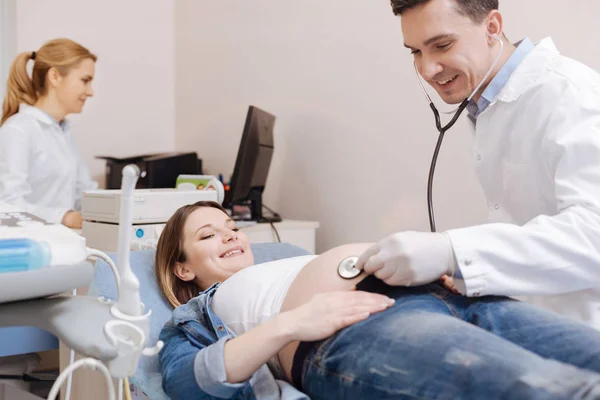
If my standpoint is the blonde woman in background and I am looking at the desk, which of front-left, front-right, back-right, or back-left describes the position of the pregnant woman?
front-right

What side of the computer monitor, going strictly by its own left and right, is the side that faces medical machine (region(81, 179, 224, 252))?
left

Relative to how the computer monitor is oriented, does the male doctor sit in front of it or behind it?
behind

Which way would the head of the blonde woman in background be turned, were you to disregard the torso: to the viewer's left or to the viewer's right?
to the viewer's right

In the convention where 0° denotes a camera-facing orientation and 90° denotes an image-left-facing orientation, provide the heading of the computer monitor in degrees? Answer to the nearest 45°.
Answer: approximately 135°

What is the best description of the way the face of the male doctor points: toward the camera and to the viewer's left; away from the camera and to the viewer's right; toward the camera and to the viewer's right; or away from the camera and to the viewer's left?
toward the camera and to the viewer's left

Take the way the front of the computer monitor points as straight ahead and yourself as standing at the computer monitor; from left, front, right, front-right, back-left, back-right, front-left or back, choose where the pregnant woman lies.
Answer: back-left
